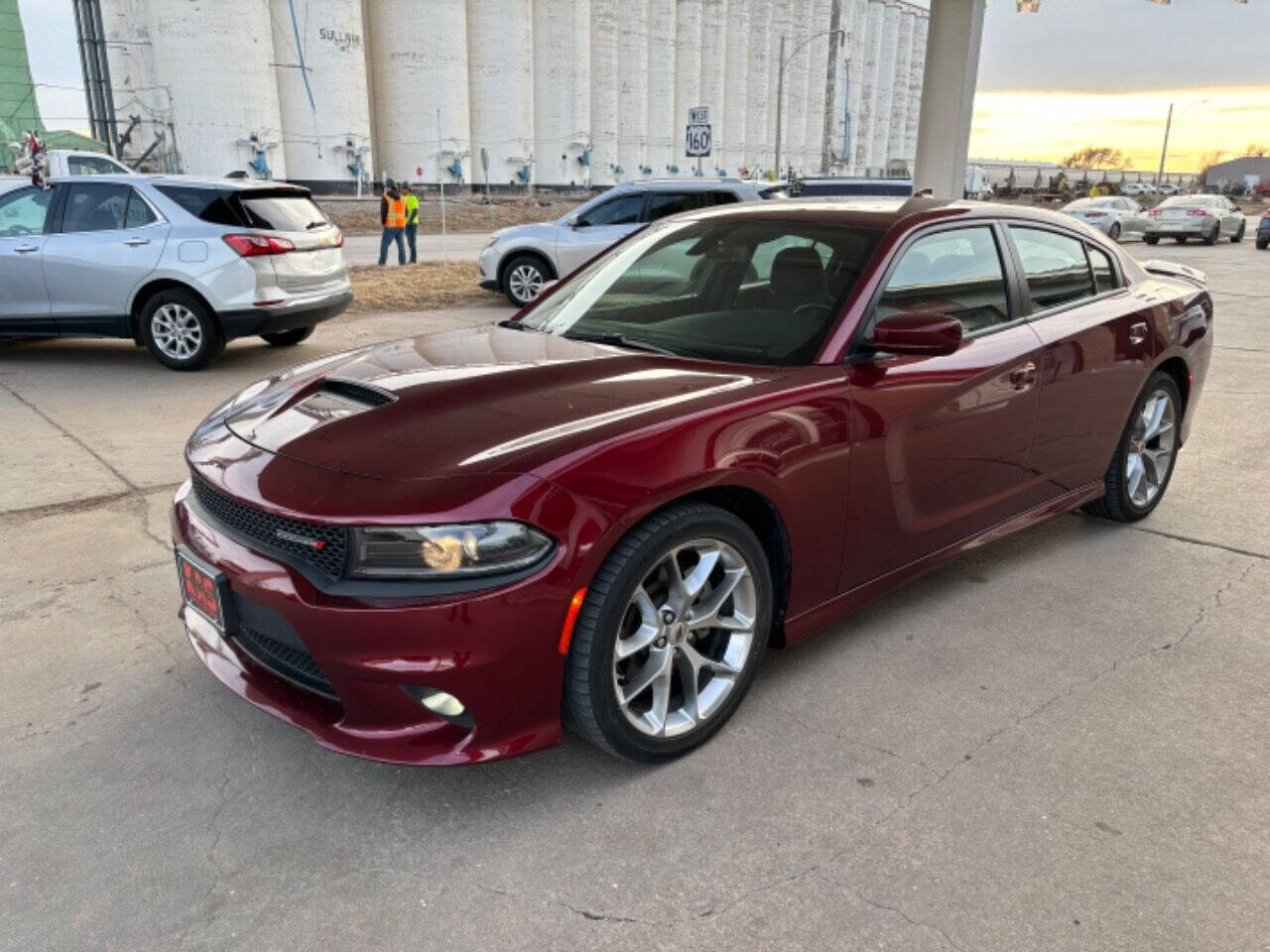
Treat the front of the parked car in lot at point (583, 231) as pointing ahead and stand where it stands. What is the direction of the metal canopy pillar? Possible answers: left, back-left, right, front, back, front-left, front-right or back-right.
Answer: back

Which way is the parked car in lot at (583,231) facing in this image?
to the viewer's left

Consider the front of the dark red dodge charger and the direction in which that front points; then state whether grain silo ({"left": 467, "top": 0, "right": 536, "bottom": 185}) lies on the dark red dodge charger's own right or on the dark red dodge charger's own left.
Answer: on the dark red dodge charger's own right

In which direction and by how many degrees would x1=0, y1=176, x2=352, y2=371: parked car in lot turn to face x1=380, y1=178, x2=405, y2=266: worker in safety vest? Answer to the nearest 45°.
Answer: approximately 90° to its right

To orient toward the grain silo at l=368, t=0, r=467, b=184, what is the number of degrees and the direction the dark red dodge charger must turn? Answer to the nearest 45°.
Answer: approximately 135° to its right

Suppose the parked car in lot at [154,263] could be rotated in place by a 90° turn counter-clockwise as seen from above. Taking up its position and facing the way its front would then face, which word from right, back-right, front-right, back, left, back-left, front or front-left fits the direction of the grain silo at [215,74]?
back-right

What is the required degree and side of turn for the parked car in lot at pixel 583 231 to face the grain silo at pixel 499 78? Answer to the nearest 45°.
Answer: approximately 90° to its right

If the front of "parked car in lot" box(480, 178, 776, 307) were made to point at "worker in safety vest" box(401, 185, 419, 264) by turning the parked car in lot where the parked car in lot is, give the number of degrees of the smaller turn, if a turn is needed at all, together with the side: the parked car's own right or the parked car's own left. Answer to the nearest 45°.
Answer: approximately 45° to the parked car's own right

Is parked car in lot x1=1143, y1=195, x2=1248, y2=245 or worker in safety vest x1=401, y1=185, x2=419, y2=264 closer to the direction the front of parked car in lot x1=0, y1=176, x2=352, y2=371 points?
the worker in safety vest

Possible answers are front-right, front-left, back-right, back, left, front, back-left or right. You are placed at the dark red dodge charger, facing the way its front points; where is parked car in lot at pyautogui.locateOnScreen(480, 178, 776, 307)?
back-right

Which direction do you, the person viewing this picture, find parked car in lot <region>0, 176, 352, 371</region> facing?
facing away from the viewer and to the left of the viewer

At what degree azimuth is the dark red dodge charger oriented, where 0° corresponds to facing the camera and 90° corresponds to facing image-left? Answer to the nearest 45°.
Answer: approximately 45°

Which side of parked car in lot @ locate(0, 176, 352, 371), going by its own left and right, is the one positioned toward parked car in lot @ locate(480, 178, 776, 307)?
right

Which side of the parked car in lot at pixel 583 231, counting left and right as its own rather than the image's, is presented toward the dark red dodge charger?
left

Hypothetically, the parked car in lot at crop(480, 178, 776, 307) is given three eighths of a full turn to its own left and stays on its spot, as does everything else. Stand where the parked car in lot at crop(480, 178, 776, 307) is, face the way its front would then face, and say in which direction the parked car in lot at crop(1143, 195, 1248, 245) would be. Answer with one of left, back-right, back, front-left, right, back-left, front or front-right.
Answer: left
